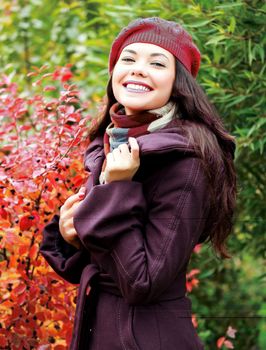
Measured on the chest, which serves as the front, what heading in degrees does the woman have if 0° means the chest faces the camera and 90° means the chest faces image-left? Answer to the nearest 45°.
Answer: approximately 45°
